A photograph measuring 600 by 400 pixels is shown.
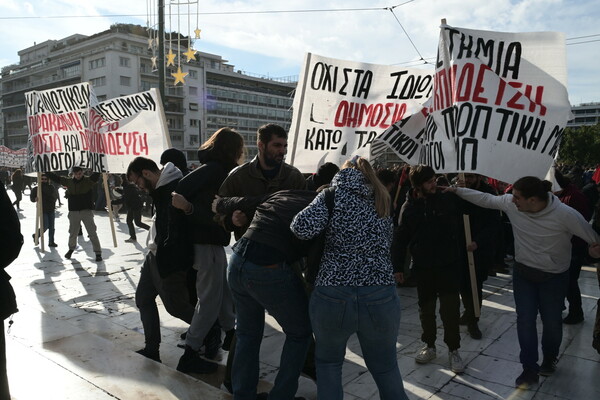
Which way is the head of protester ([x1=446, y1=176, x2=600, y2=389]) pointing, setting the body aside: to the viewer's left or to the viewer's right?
to the viewer's left

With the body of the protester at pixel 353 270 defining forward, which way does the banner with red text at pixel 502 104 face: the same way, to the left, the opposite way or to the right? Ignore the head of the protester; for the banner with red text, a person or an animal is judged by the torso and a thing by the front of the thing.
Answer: the opposite way

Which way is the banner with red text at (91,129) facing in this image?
toward the camera

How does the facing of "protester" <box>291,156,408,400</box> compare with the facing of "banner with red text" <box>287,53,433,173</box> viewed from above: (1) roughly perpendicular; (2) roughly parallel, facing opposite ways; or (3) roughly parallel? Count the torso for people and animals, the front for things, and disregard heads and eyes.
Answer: roughly parallel, facing opposite ways

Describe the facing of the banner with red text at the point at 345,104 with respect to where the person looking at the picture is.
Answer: facing the viewer

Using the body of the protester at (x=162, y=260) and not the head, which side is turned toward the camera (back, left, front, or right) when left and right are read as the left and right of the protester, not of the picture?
left

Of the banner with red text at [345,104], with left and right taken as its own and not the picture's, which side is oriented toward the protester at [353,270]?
front

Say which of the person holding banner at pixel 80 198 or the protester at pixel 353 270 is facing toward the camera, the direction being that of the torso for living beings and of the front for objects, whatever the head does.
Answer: the person holding banner

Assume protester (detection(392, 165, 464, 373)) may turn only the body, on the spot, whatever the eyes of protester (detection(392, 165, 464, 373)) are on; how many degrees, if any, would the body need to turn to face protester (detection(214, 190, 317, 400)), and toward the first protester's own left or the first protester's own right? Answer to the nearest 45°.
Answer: approximately 45° to the first protester's own right

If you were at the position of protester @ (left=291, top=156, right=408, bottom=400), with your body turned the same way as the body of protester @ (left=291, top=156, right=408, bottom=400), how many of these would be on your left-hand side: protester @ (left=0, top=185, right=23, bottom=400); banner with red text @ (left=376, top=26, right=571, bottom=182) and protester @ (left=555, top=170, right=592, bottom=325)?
1

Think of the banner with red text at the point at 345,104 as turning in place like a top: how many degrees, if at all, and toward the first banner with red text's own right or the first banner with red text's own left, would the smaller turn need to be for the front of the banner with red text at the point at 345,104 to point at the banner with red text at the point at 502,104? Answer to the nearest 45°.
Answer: approximately 45° to the first banner with red text's own left

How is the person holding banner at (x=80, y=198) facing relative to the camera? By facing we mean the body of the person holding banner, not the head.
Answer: toward the camera

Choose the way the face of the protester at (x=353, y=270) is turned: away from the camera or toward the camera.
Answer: away from the camera

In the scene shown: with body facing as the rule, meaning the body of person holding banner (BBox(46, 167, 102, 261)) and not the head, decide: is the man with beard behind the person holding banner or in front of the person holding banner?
in front

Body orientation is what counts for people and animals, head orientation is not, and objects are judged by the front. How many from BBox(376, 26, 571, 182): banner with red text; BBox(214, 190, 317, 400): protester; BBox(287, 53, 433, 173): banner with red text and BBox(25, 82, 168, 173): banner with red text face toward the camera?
3

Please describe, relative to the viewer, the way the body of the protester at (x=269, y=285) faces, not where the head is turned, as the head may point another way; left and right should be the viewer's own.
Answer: facing away from the viewer and to the right of the viewer

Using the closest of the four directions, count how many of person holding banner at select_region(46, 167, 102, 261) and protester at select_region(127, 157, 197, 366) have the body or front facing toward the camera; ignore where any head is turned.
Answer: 1

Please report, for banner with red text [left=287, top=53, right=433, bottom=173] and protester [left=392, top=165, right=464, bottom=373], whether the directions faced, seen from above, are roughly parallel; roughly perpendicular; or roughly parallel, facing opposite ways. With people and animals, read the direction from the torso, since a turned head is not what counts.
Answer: roughly parallel
